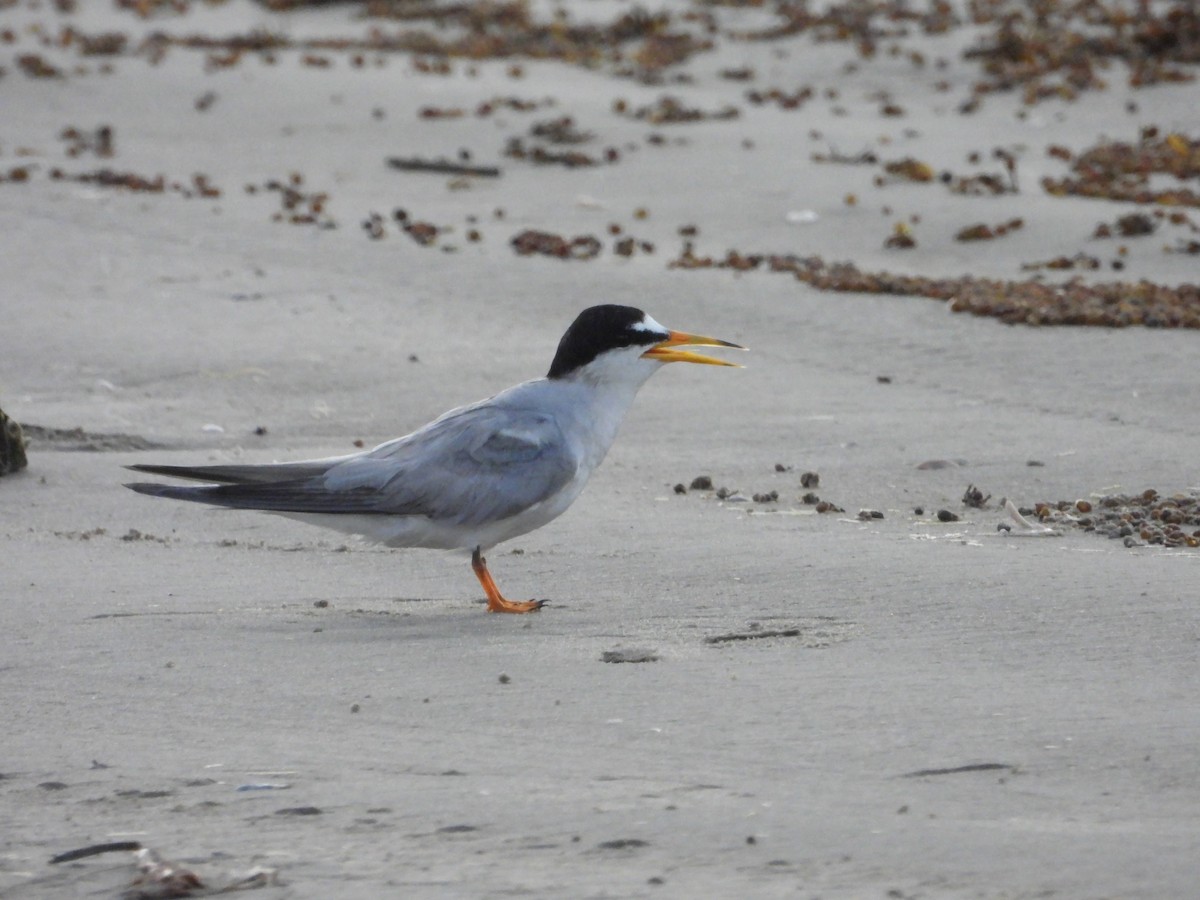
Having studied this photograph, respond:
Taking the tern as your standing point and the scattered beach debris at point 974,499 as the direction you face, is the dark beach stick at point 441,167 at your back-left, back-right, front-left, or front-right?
front-left

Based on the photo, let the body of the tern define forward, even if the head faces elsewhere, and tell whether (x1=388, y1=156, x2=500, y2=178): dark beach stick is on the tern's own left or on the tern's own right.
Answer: on the tern's own left

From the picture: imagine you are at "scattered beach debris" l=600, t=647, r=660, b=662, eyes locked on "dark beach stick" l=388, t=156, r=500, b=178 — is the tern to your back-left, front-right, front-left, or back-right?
front-left

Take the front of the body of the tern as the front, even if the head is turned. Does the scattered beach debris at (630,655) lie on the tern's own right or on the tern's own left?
on the tern's own right

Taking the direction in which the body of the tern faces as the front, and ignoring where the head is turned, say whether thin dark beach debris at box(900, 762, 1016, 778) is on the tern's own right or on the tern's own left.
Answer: on the tern's own right

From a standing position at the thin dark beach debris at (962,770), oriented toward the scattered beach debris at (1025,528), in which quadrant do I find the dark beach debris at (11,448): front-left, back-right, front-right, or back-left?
front-left

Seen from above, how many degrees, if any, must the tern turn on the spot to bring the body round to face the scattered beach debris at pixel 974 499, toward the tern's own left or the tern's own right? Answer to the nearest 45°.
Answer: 0° — it already faces it

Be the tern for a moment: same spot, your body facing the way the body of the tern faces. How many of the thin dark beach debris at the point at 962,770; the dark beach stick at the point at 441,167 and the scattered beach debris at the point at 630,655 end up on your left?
1

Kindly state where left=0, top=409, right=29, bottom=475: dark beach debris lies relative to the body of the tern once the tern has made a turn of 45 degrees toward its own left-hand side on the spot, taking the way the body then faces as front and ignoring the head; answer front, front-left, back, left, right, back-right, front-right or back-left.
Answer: left

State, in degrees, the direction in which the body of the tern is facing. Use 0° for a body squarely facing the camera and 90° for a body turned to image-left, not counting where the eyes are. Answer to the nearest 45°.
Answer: approximately 270°

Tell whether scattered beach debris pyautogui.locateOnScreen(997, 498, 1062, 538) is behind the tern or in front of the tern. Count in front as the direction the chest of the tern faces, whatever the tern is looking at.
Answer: in front

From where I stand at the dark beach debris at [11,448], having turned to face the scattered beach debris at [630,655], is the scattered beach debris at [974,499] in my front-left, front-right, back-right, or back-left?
front-left
